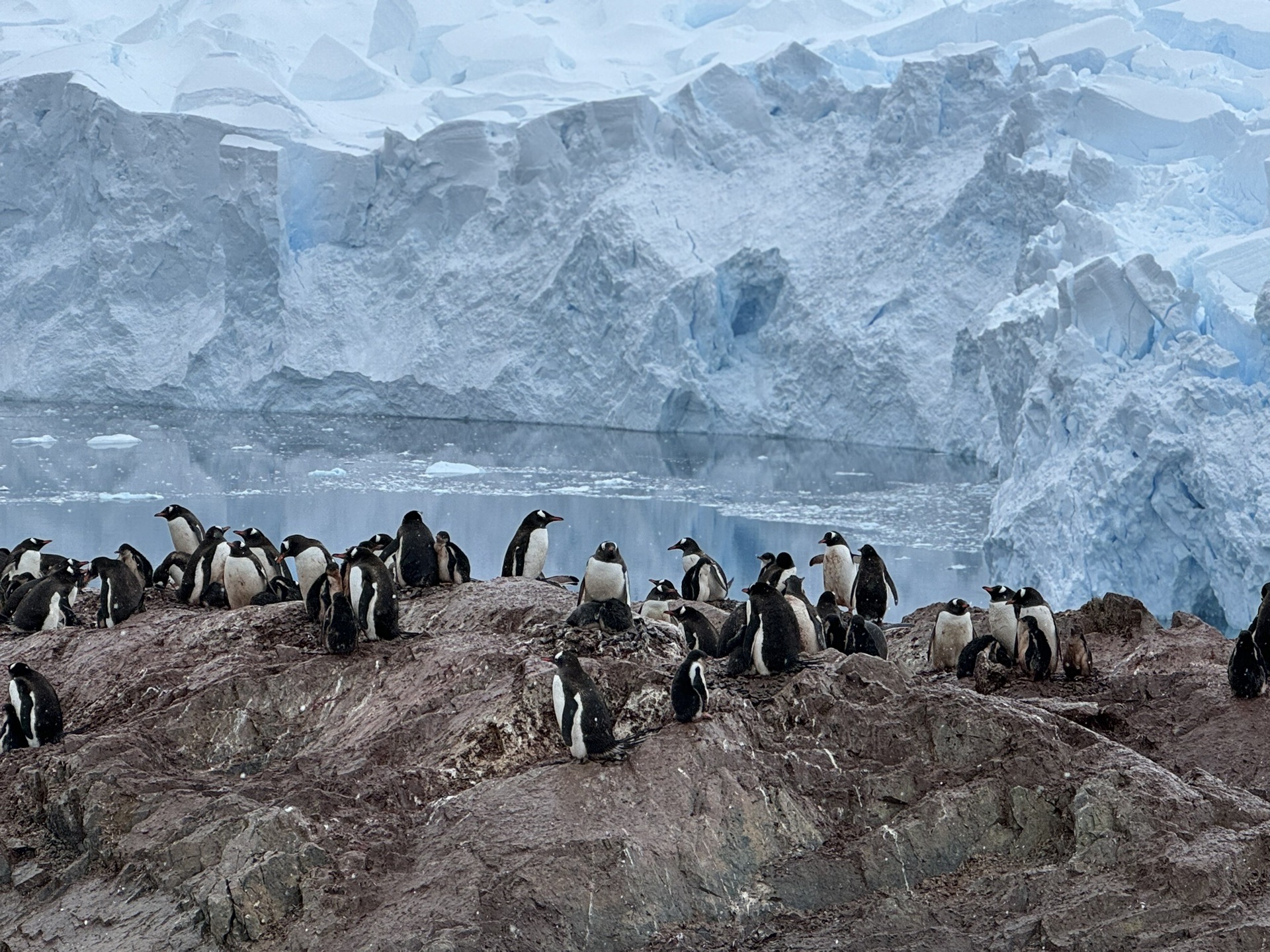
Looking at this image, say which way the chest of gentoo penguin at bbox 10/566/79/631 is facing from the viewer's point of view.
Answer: to the viewer's right

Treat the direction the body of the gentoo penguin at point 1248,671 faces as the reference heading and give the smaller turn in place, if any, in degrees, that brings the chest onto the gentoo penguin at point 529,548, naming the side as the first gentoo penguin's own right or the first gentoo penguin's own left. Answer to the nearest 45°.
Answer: approximately 90° to the first gentoo penguin's own left

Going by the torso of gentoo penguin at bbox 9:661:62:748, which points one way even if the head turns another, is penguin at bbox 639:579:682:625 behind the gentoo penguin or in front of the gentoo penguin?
behind

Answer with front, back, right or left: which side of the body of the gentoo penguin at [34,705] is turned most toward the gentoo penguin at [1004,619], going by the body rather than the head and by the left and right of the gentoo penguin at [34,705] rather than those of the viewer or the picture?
back

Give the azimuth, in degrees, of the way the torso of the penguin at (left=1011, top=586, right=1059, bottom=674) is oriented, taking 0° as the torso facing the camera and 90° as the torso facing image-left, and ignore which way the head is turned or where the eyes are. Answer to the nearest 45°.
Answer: approximately 45°

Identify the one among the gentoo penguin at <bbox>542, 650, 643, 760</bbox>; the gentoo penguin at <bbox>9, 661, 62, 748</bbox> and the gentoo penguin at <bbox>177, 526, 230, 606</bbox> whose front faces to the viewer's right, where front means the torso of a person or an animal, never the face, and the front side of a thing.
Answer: the gentoo penguin at <bbox>177, 526, 230, 606</bbox>

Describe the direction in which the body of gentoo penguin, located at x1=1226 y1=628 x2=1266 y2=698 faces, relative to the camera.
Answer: away from the camera

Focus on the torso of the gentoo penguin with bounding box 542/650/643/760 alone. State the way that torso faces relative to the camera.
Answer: to the viewer's left

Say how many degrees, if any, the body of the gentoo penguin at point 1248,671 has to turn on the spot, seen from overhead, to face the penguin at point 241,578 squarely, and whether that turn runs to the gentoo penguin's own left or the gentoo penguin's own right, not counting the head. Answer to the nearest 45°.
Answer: approximately 90° to the gentoo penguin's own left
